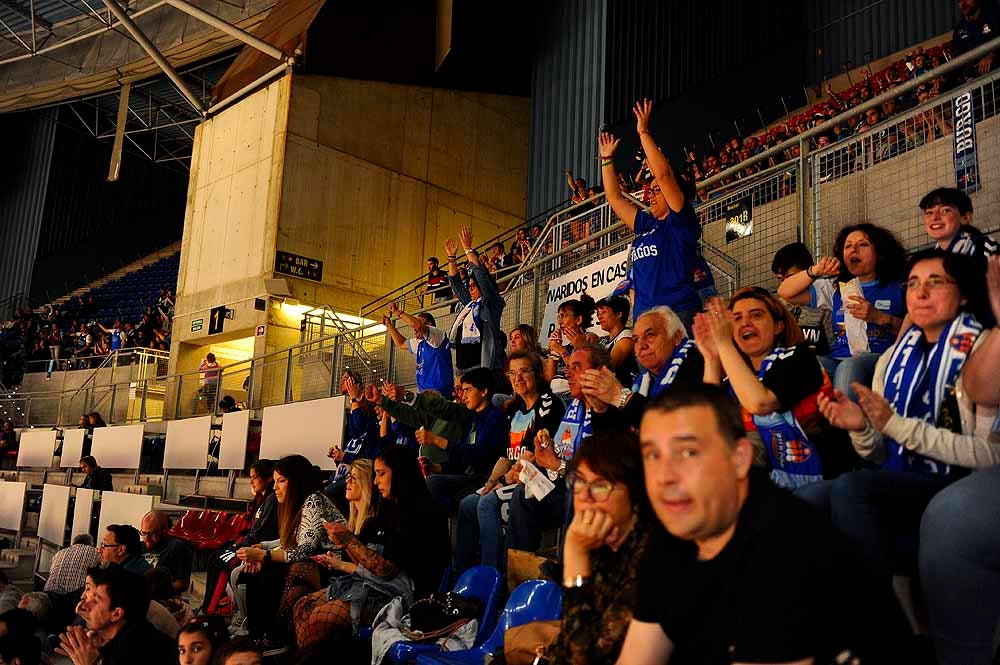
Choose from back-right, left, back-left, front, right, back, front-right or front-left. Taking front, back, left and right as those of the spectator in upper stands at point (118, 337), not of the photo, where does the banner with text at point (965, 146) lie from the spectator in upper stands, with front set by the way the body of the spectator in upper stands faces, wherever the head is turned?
front-left

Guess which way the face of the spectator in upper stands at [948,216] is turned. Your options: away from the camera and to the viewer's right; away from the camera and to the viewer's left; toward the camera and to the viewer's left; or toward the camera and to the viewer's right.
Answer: toward the camera and to the viewer's left

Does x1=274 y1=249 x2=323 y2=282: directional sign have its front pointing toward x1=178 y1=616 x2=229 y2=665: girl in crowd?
yes

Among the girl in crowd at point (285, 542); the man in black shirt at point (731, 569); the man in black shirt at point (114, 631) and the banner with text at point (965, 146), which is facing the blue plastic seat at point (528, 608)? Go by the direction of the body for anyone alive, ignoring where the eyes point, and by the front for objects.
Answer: the banner with text

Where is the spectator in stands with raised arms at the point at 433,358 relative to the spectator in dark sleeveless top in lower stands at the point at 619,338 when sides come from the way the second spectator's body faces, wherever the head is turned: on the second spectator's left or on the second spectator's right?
on the second spectator's right

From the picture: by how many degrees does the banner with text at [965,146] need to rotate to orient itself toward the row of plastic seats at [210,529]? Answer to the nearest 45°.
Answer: approximately 45° to its right

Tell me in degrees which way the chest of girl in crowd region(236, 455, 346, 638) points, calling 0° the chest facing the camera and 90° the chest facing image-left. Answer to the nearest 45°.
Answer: approximately 90°

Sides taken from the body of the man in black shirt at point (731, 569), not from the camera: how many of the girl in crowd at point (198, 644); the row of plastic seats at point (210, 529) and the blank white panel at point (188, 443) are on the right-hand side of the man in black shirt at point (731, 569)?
3

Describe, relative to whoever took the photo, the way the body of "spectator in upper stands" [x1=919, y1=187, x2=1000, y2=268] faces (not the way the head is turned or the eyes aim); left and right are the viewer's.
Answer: facing the viewer and to the left of the viewer

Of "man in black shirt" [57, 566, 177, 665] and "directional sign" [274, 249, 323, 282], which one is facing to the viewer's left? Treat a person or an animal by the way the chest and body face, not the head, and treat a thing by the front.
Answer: the man in black shirt

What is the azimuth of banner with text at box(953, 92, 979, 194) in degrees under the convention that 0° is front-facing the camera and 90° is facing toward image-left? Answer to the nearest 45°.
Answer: approximately 45°

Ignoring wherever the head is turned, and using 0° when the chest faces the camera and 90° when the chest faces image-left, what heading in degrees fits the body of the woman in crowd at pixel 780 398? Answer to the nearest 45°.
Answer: approximately 45°
